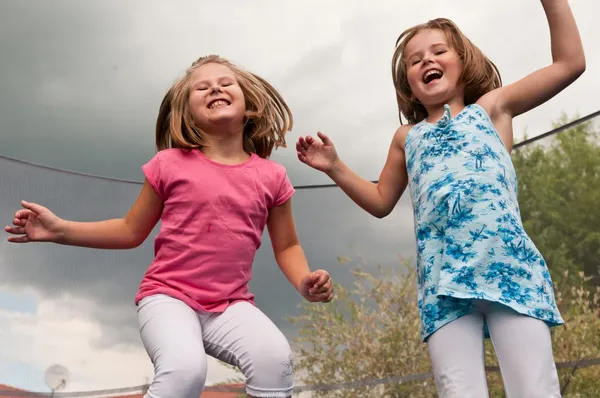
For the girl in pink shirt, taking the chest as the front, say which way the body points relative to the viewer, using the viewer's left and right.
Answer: facing the viewer

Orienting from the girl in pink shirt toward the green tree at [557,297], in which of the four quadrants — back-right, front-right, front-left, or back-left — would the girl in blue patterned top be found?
front-right

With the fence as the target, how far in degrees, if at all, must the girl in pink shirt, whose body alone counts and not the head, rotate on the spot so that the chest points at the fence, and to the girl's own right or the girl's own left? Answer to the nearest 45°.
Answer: approximately 135° to the girl's own left

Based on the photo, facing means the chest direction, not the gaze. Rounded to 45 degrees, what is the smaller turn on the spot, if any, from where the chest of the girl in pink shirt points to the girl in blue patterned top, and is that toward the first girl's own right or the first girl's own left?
approximately 45° to the first girl's own left

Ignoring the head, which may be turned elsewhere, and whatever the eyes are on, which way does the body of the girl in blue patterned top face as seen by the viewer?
toward the camera

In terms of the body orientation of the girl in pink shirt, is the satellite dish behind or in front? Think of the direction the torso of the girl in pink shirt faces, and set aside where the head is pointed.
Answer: behind

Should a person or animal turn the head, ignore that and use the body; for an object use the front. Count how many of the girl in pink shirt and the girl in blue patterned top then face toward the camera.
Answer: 2

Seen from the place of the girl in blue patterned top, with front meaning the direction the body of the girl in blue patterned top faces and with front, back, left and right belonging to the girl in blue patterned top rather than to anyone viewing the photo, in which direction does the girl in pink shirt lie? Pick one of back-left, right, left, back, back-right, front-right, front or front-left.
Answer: right

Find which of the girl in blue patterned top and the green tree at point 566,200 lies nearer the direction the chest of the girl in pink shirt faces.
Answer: the girl in blue patterned top

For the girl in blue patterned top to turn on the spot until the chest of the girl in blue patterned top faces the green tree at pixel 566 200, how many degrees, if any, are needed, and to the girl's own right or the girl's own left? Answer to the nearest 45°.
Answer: approximately 180°

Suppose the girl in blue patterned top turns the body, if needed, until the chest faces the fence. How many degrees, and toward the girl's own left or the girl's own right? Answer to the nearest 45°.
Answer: approximately 180°
